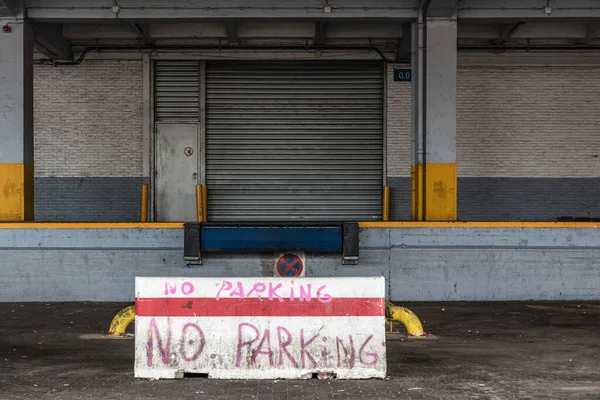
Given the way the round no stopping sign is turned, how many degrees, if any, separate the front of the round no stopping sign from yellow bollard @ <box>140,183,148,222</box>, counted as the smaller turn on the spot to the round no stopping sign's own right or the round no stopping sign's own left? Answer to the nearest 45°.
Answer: approximately 135° to the round no stopping sign's own right

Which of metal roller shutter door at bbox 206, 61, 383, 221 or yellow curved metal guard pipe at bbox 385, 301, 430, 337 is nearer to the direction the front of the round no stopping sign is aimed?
the yellow curved metal guard pipe

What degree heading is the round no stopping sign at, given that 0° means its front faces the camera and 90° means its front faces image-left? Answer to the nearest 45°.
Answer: approximately 0°

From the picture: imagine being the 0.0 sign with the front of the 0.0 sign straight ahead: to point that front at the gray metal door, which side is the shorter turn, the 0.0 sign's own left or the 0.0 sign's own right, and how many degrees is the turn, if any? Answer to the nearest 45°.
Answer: approximately 90° to the 0.0 sign's own right

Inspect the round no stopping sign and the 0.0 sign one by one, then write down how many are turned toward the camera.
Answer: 2

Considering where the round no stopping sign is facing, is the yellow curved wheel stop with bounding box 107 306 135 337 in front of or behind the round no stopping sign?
in front

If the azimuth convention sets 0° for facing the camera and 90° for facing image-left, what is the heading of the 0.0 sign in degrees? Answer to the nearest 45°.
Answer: approximately 0°

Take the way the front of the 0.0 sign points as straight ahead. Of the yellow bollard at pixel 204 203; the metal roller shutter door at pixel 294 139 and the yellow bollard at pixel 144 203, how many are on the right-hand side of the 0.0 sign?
3

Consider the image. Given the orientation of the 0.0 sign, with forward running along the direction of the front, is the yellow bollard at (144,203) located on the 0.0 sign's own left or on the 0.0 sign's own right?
on the 0.0 sign's own right
